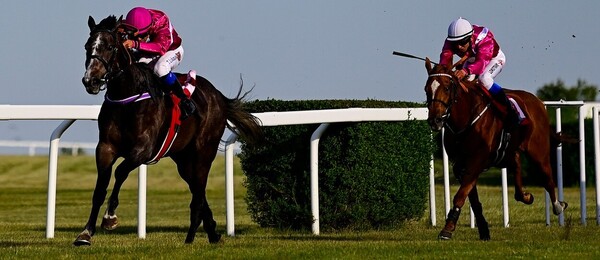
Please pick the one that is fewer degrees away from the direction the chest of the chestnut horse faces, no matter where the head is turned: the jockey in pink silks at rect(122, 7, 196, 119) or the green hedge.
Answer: the jockey in pink silks

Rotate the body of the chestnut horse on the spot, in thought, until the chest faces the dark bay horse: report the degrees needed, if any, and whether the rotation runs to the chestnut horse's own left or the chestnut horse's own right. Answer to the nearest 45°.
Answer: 0° — it already faces it

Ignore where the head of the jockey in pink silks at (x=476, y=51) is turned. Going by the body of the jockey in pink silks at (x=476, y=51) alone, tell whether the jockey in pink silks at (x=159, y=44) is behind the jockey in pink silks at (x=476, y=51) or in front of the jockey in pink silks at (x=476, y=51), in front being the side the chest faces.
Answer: in front

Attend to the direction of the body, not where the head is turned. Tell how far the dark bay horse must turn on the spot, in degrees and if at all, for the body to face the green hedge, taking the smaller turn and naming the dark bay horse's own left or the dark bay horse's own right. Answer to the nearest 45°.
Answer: approximately 180°

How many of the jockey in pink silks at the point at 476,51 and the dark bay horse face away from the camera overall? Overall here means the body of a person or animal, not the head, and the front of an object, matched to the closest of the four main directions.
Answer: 0

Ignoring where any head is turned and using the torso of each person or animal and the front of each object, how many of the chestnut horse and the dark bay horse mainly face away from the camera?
0

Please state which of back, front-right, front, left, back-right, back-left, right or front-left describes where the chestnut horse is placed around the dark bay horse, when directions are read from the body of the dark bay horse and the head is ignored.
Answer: back-left

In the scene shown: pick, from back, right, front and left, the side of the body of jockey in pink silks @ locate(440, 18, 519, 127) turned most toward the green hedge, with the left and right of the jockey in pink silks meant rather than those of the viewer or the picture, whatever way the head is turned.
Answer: right

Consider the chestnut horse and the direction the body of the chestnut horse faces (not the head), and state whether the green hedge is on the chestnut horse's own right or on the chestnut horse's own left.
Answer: on the chestnut horse's own right

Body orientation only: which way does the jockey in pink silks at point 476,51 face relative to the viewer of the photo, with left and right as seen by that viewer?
facing the viewer and to the left of the viewer

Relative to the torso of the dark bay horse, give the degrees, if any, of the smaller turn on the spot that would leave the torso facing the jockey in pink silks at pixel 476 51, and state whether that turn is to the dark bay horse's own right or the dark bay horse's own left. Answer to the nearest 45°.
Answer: approximately 135° to the dark bay horse's own left

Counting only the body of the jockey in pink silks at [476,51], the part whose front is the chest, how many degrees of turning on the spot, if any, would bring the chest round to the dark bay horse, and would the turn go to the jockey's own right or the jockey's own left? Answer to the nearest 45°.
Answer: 0° — they already face it
